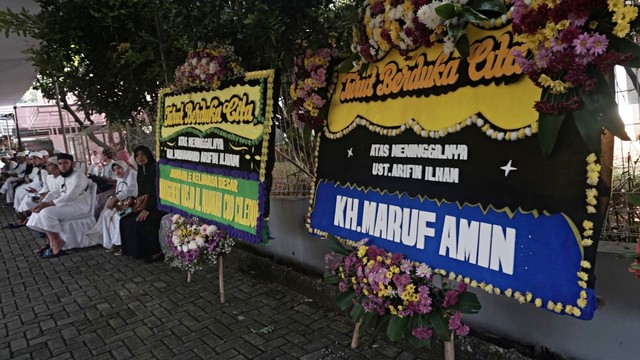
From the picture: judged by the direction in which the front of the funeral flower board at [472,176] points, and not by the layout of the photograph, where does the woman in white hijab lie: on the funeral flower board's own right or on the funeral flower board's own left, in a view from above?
on the funeral flower board's own right

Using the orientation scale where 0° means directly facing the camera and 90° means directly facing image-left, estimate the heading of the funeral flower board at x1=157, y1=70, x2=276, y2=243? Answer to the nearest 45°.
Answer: approximately 45°

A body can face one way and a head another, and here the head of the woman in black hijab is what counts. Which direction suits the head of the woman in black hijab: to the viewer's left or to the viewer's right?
to the viewer's left

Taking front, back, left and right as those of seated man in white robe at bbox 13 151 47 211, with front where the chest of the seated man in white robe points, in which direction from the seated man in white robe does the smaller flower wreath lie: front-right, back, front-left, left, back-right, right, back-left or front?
front-left

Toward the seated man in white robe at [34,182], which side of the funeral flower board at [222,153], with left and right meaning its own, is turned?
right

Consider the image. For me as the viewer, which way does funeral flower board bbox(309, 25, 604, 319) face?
facing the viewer and to the left of the viewer

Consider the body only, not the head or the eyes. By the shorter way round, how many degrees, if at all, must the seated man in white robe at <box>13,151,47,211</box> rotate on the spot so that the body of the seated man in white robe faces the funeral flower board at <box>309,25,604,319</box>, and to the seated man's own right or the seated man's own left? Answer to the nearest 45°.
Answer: approximately 45° to the seated man's own left
